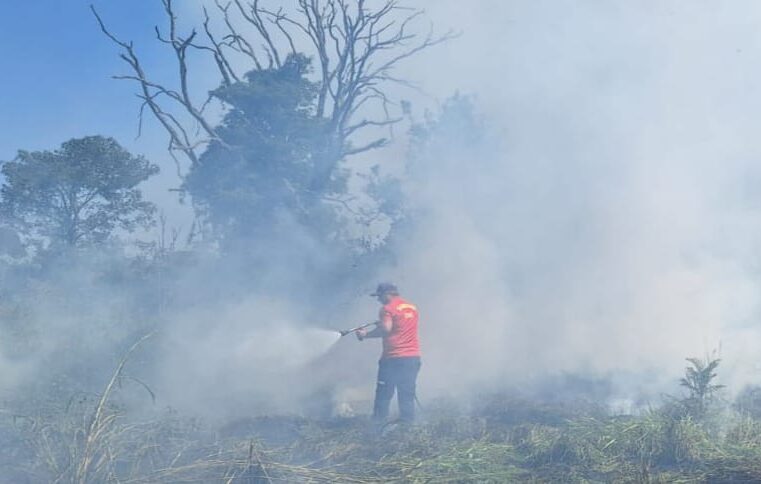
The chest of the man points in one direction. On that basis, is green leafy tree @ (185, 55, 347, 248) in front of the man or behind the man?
in front

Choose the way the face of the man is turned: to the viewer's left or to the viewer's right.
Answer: to the viewer's left

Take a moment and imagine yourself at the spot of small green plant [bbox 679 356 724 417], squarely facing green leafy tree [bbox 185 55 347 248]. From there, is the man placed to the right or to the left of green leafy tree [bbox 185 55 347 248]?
left

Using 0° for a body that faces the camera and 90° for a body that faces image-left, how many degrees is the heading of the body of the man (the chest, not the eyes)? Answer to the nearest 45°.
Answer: approximately 135°

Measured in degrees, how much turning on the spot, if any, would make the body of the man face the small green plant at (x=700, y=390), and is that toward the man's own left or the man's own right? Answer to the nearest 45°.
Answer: approximately 180°

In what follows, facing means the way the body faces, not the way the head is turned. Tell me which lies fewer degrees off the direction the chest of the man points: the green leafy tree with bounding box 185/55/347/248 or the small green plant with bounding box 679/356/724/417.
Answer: the green leafy tree

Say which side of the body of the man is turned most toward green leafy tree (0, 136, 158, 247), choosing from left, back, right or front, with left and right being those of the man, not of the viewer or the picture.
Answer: front
